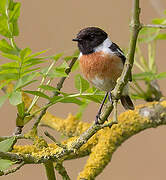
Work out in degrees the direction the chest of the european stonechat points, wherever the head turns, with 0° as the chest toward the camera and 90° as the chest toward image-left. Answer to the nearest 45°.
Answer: approximately 45°
